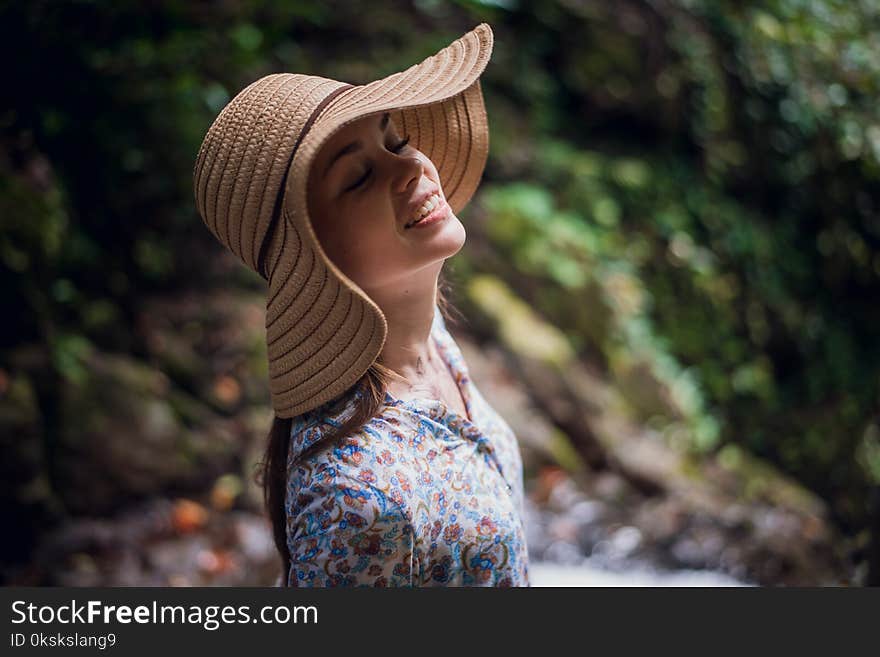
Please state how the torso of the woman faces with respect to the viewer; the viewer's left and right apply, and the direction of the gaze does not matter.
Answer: facing the viewer and to the right of the viewer

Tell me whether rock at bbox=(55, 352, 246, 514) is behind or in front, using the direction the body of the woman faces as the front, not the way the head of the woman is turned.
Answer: behind

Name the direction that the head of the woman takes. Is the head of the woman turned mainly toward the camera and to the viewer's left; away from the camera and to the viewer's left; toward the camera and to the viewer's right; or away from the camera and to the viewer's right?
toward the camera and to the viewer's right
